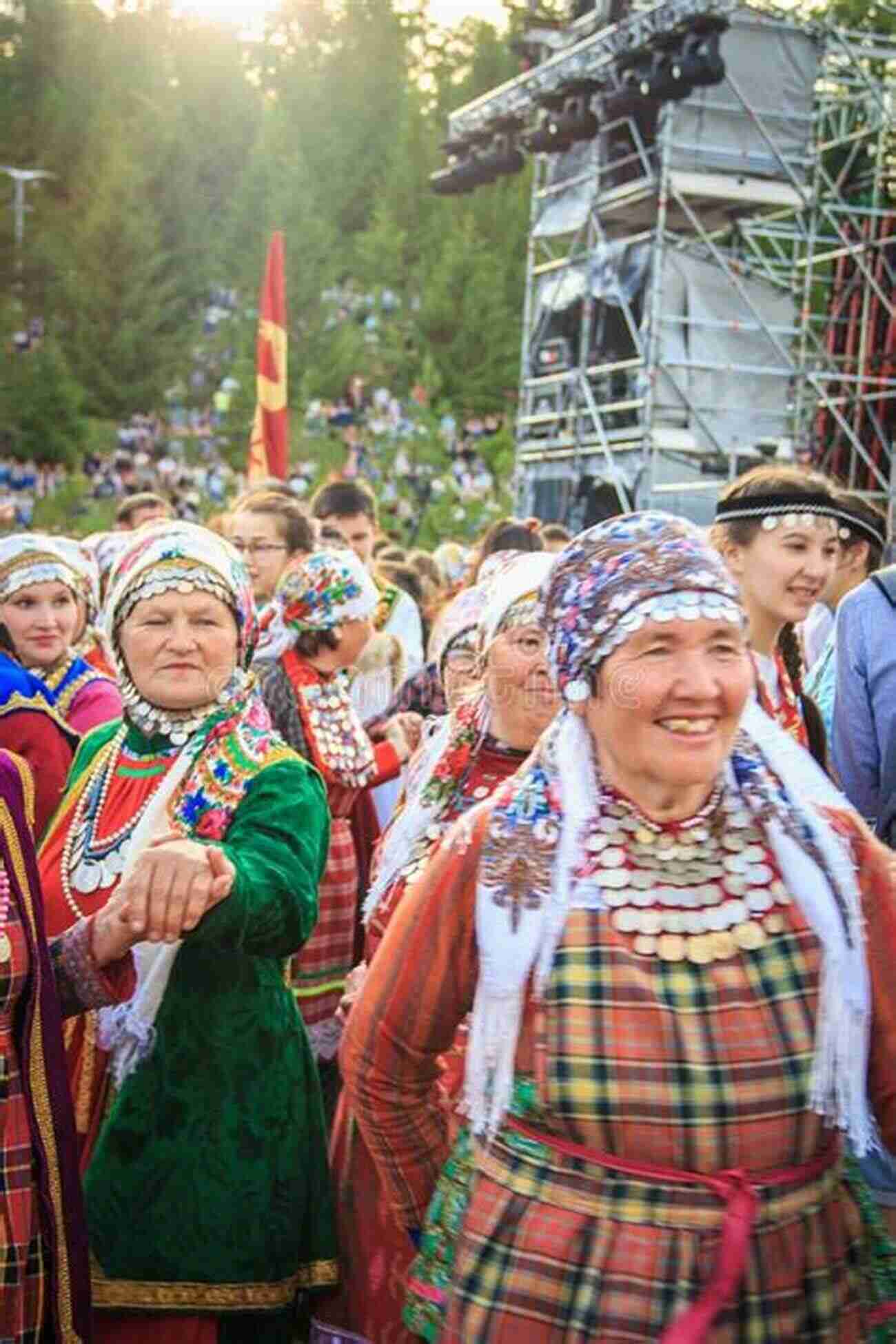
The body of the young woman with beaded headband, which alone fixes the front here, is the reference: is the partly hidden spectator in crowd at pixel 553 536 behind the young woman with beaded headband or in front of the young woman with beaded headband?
behind

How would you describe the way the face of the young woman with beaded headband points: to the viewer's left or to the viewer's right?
to the viewer's right

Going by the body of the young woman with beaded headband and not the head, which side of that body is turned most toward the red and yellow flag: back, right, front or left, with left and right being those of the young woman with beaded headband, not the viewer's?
back

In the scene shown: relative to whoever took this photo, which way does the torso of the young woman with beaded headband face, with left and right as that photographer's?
facing the viewer and to the right of the viewer
